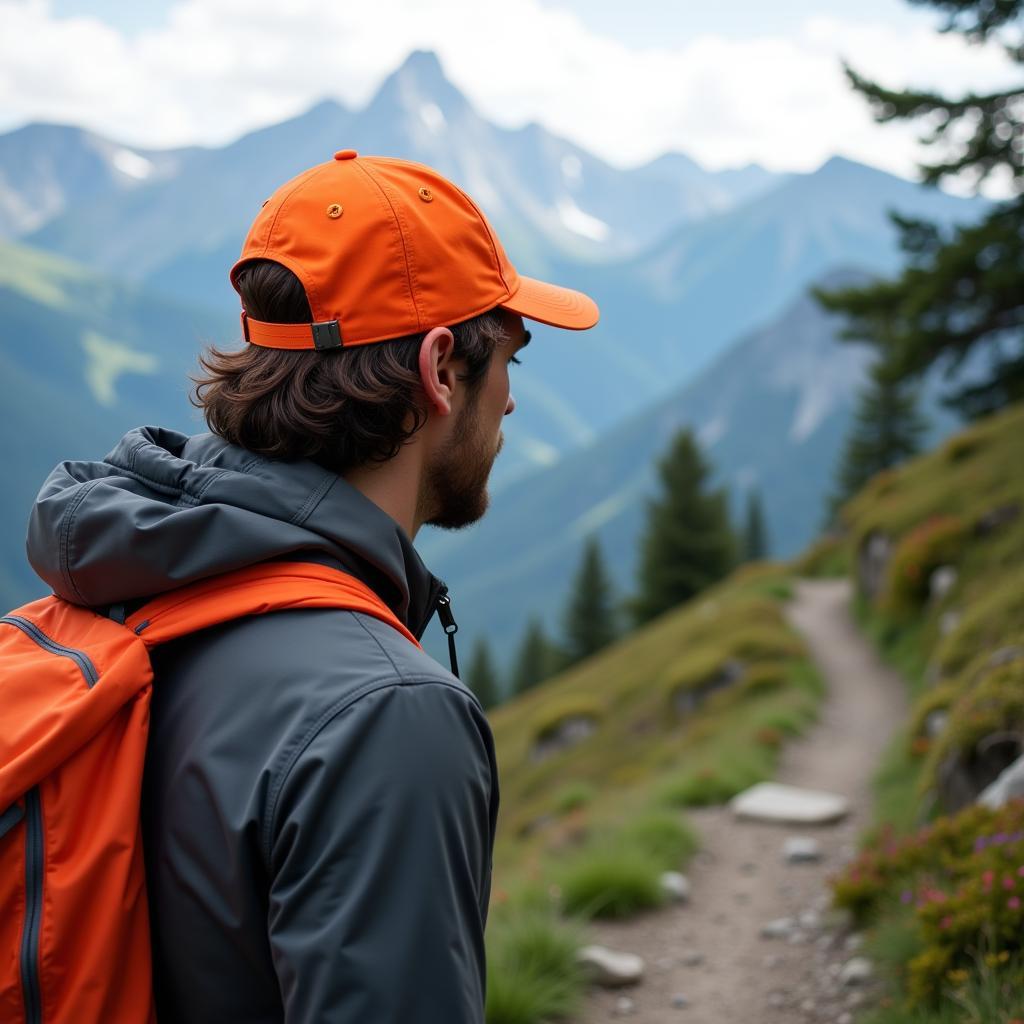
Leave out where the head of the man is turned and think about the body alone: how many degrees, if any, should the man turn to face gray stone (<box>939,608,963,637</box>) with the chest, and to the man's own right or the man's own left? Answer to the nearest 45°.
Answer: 0° — they already face it

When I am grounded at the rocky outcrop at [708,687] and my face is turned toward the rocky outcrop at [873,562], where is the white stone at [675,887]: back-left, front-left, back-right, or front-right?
back-right

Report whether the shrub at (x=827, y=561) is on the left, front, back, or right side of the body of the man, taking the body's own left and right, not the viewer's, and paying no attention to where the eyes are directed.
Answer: front

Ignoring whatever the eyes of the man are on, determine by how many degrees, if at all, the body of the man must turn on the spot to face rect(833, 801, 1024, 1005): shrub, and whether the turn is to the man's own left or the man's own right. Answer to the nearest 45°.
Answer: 0° — they already face it

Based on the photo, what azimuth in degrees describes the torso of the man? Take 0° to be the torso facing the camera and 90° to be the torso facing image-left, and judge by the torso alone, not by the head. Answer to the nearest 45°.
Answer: approximately 225°

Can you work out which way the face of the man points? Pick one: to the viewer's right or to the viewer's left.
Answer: to the viewer's right

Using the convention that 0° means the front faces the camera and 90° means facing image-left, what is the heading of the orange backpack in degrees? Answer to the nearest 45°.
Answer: approximately 45°
